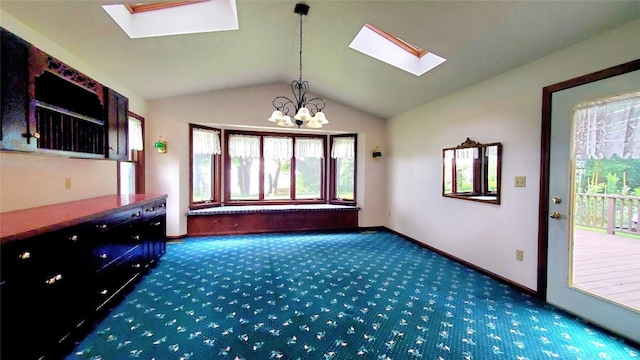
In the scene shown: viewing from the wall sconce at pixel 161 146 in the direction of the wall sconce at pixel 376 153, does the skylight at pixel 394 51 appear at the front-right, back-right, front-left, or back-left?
front-right

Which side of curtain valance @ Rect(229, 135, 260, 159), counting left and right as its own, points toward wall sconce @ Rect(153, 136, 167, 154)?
right

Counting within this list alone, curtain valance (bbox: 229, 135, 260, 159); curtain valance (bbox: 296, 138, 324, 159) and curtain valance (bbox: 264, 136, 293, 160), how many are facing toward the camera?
3

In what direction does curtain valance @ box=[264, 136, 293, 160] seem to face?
toward the camera

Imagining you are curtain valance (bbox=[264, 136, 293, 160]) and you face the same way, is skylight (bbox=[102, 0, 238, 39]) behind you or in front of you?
in front

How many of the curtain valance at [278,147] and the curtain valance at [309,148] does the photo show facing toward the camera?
2

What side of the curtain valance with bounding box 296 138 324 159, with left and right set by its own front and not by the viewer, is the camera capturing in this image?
front

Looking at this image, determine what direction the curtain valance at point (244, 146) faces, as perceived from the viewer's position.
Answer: facing the viewer

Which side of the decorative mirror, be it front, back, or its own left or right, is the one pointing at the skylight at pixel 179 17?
front

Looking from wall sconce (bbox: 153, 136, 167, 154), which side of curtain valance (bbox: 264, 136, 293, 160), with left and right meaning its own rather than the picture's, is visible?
right

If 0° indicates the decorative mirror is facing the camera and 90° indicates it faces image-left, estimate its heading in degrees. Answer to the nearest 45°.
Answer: approximately 45°

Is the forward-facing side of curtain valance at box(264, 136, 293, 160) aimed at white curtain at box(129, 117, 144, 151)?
no

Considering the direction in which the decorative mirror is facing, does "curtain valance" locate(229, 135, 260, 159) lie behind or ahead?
ahead

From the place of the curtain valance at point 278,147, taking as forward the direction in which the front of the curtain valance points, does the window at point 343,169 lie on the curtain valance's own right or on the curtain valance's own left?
on the curtain valance's own left

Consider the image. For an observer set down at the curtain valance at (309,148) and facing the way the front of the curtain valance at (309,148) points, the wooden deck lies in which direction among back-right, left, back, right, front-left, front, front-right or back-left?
front-left

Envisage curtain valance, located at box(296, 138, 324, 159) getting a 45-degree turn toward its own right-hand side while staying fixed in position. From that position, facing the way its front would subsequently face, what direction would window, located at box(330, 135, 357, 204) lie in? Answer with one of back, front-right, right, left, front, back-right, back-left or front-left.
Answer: back-left

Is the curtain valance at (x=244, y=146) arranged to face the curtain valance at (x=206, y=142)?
no

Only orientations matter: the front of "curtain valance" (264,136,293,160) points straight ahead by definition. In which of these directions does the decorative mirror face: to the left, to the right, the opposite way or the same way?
to the right
